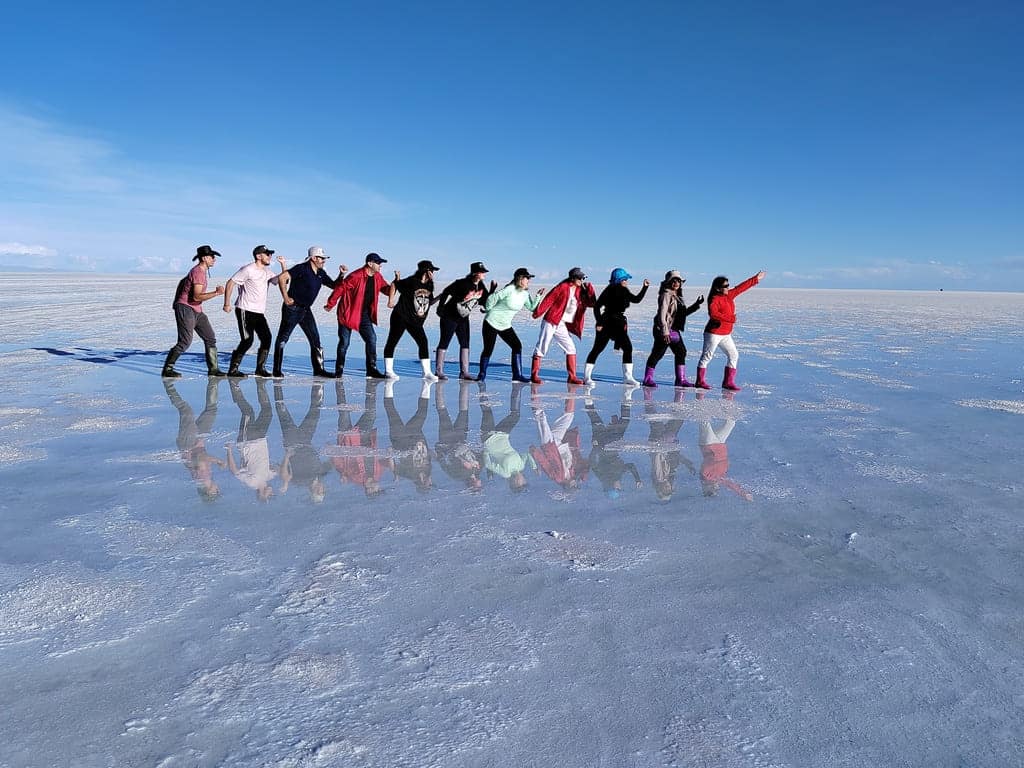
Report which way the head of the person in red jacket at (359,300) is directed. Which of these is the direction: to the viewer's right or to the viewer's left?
to the viewer's right

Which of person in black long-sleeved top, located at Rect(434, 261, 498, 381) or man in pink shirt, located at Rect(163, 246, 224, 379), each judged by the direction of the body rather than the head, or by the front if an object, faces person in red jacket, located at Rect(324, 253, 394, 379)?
the man in pink shirt

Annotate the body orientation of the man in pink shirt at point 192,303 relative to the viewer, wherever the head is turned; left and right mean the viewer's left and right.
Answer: facing to the right of the viewer

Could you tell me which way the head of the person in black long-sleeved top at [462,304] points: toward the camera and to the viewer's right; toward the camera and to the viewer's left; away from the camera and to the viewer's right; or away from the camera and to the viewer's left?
toward the camera and to the viewer's right

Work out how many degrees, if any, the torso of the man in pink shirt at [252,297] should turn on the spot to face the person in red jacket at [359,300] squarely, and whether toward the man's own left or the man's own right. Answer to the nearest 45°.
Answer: approximately 45° to the man's own left

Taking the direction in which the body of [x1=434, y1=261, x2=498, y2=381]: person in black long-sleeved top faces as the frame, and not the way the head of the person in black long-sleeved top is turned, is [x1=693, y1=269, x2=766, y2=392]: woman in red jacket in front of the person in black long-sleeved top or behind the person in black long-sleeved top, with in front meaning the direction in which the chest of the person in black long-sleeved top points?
in front

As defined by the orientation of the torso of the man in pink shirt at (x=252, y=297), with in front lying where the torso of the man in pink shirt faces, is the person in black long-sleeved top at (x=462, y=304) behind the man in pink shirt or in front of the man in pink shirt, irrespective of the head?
in front

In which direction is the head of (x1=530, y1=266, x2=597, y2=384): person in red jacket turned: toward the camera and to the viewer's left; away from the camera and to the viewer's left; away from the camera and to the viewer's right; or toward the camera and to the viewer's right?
toward the camera and to the viewer's right

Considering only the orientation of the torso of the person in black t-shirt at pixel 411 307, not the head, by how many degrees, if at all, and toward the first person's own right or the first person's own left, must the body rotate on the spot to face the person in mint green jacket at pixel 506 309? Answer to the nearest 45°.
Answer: approximately 45° to the first person's own left

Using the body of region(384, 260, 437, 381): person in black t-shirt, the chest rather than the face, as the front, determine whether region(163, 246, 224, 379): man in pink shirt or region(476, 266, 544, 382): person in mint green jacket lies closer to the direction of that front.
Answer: the person in mint green jacket

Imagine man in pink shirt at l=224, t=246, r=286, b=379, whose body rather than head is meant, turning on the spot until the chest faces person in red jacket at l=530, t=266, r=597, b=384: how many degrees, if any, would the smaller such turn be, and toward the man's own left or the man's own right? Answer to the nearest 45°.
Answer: approximately 45° to the man's own left

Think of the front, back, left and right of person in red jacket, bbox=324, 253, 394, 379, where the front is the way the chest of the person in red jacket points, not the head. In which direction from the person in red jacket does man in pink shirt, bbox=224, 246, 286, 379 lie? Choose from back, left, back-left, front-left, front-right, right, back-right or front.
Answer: back-right

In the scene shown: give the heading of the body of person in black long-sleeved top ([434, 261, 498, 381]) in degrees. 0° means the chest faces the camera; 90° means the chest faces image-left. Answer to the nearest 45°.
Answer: approximately 315°
